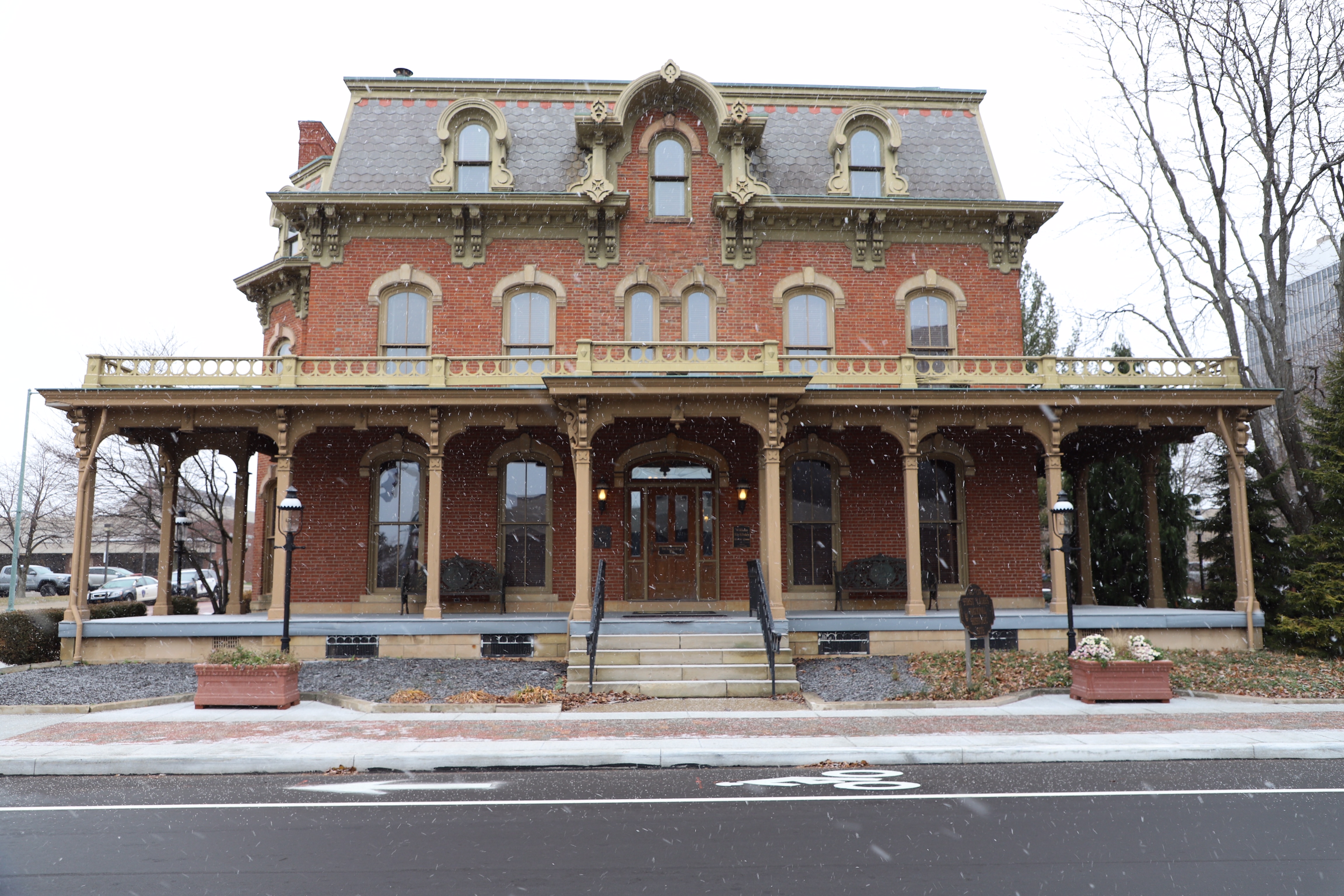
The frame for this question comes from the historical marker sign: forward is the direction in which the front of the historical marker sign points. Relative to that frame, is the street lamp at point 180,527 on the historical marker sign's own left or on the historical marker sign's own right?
on the historical marker sign's own right

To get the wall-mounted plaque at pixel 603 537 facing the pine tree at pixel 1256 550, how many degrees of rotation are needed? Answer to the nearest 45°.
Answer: approximately 90° to its left

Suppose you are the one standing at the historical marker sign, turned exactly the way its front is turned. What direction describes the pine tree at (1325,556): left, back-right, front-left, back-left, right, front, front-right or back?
back-left

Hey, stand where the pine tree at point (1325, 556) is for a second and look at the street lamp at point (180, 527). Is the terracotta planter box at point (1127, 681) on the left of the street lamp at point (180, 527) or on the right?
left

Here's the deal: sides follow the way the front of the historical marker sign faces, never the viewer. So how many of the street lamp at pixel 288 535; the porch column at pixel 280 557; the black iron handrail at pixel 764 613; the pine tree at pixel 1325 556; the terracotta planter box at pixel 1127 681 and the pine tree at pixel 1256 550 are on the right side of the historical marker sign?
3

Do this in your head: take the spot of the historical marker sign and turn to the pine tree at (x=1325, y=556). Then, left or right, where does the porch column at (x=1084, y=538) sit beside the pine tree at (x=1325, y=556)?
left

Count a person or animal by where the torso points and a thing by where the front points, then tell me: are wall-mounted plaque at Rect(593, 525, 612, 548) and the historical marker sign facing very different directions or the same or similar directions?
same or similar directions

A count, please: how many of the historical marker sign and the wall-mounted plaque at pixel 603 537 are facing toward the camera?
2

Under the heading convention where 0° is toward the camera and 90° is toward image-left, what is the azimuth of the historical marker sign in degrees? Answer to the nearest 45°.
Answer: approximately 0°

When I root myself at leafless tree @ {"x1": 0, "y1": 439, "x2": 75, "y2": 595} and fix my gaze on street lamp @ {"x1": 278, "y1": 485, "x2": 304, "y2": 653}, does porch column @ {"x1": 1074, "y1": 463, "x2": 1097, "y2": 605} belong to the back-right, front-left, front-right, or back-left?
front-left

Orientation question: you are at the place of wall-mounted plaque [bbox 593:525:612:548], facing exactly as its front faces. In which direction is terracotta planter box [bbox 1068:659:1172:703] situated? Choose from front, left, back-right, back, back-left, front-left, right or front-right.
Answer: front-left

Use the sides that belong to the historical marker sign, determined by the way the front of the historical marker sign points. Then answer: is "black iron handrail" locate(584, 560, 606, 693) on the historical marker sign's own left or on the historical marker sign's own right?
on the historical marker sign's own right

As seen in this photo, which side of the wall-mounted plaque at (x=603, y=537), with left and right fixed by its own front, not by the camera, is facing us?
front

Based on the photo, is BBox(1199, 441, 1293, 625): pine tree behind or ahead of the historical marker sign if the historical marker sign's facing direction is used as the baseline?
behind

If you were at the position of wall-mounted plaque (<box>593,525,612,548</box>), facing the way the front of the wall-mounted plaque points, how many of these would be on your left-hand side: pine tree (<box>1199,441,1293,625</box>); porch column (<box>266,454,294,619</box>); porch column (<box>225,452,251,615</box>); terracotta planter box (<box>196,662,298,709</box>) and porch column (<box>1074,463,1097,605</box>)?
2

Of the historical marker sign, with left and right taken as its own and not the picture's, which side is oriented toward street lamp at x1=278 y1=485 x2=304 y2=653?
right

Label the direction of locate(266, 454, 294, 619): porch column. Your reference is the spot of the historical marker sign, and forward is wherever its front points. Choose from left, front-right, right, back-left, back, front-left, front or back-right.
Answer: right

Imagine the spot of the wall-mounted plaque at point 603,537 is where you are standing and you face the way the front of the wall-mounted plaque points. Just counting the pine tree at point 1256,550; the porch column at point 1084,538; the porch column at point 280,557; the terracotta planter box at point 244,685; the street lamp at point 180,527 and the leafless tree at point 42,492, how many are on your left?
2
